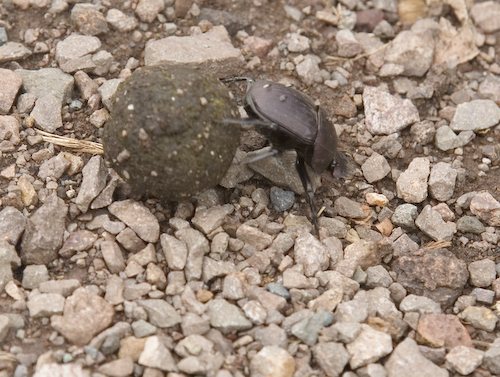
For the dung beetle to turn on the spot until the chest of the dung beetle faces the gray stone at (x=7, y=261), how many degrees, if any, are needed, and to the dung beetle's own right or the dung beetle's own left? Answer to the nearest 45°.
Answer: approximately 135° to the dung beetle's own right

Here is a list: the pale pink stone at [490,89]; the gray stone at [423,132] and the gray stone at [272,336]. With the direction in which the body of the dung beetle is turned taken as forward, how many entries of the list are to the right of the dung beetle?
1

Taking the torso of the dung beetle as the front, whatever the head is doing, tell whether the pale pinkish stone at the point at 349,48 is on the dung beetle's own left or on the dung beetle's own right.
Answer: on the dung beetle's own left

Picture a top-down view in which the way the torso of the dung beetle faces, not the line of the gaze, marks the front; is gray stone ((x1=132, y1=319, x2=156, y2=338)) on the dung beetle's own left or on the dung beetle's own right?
on the dung beetle's own right

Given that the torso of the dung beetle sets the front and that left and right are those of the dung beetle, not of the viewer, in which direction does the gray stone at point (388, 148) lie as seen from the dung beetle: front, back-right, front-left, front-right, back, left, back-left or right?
front-left

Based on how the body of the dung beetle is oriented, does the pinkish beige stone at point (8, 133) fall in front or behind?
behind

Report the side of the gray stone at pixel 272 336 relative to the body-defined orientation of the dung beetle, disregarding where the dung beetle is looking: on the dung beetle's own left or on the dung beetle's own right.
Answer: on the dung beetle's own right

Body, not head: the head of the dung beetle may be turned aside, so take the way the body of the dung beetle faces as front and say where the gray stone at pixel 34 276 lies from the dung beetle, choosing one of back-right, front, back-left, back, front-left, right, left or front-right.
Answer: back-right

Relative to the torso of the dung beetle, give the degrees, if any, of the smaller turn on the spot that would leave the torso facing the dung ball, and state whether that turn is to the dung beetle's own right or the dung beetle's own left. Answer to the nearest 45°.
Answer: approximately 135° to the dung beetle's own right

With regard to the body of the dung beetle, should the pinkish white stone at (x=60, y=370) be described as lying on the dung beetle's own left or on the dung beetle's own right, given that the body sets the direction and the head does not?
on the dung beetle's own right

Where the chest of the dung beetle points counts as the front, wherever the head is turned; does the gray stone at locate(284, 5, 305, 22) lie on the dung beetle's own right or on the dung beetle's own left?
on the dung beetle's own left

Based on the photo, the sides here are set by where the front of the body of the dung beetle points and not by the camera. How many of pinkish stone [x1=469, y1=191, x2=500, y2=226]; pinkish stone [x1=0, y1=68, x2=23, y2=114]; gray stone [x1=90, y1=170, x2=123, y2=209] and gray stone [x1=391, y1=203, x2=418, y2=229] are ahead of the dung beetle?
2

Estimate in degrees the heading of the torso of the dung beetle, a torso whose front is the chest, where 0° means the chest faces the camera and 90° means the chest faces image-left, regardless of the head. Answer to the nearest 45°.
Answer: approximately 270°
